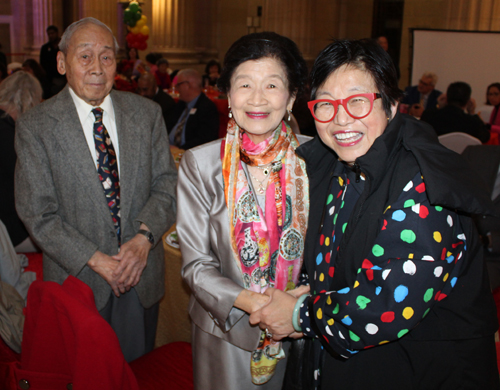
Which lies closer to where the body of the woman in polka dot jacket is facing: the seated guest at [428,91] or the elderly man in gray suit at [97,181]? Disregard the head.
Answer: the elderly man in gray suit

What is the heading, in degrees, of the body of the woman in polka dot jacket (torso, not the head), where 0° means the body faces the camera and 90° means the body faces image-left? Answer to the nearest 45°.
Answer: approximately 45°

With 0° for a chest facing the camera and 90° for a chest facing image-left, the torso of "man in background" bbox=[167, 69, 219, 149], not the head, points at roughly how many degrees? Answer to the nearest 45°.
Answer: approximately 45°

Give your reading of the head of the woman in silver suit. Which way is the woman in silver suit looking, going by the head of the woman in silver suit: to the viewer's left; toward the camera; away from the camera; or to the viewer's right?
toward the camera

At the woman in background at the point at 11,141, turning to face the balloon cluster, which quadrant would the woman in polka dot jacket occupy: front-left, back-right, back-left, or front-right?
back-right

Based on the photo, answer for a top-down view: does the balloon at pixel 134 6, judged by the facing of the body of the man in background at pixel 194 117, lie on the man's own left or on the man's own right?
on the man's own right

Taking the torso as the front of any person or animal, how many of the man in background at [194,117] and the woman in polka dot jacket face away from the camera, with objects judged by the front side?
0

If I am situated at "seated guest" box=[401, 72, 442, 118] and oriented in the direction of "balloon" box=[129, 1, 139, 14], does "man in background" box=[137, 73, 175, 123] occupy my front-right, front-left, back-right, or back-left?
front-left

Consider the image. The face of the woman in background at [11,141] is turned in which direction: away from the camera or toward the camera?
away from the camera

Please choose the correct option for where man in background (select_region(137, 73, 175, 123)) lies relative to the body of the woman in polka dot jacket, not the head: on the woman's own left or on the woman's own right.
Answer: on the woman's own right

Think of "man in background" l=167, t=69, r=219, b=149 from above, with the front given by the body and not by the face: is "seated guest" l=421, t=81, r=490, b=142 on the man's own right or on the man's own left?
on the man's own left

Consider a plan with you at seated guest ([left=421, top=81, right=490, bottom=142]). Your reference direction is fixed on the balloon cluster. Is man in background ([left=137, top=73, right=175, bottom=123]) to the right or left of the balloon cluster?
left

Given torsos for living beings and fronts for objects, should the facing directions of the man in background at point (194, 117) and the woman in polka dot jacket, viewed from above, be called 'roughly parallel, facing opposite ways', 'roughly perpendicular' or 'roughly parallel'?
roughly parallel
